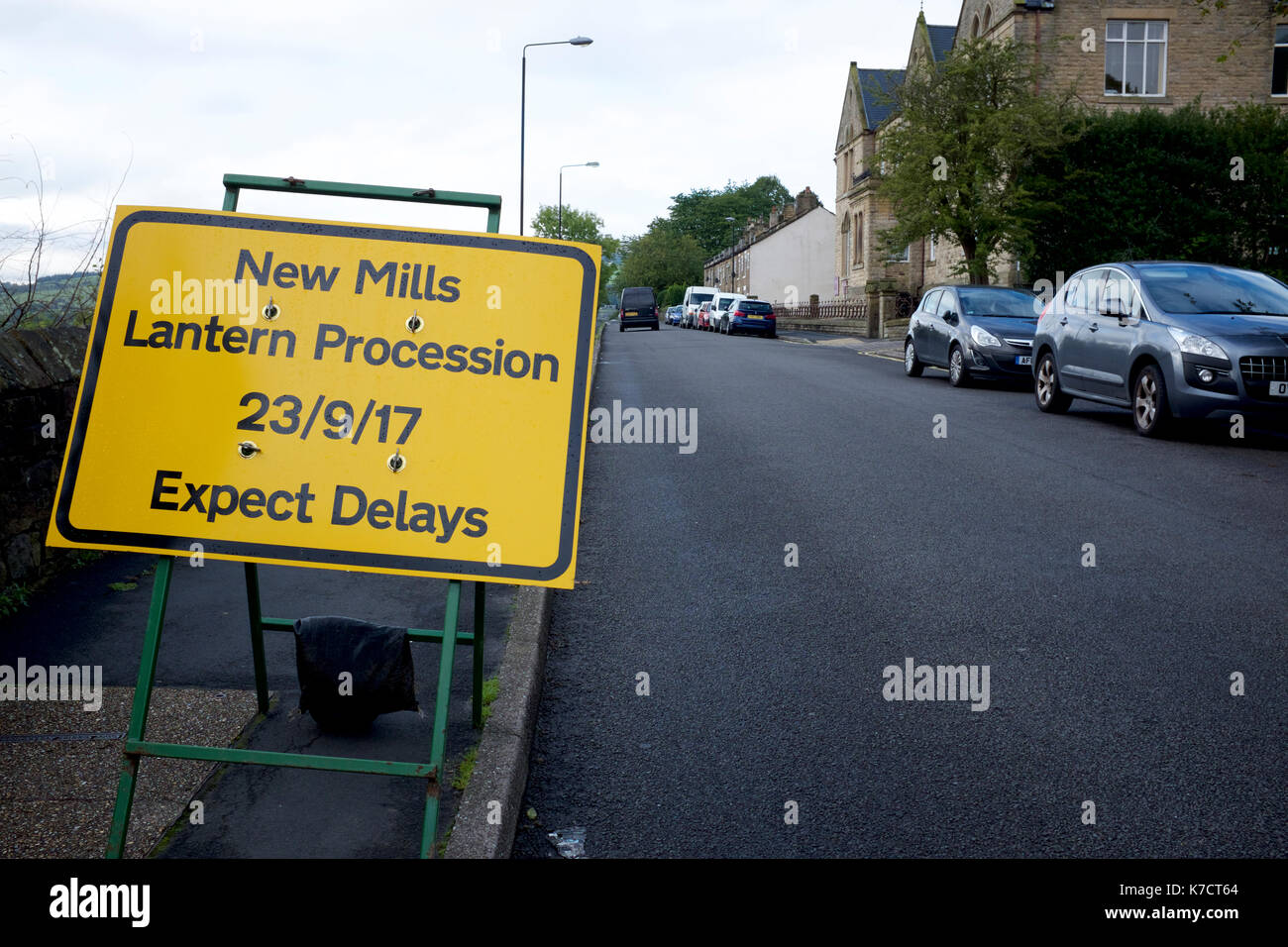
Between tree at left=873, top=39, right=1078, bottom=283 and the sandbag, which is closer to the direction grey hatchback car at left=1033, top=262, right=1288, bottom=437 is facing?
the sandbag

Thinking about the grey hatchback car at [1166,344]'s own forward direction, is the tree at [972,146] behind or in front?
behind

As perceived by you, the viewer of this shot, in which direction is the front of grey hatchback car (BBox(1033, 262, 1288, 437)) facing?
facing the viewer and to the right of the viewer

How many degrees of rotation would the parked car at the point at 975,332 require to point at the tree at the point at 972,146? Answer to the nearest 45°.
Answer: approximately 135° to its left

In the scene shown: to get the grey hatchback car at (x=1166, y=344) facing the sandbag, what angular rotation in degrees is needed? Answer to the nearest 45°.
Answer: approximately 45° to its right

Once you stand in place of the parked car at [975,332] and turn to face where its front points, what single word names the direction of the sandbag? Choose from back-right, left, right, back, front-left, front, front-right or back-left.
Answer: front-right

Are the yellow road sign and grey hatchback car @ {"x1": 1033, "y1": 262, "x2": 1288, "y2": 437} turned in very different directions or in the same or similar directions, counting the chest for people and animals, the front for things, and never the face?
same or similar directions

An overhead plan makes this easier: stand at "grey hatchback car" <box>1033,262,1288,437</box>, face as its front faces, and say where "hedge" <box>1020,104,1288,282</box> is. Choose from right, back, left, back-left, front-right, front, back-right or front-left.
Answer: back-left

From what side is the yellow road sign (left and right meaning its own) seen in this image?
front

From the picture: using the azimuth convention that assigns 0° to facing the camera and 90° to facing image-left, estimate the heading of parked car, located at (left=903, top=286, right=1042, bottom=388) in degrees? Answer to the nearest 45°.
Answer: approximately 315°

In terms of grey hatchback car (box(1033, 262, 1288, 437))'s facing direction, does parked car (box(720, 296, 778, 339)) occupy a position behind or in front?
behind

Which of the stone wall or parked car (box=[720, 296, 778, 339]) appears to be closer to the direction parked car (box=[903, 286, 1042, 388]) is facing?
the stone wall
